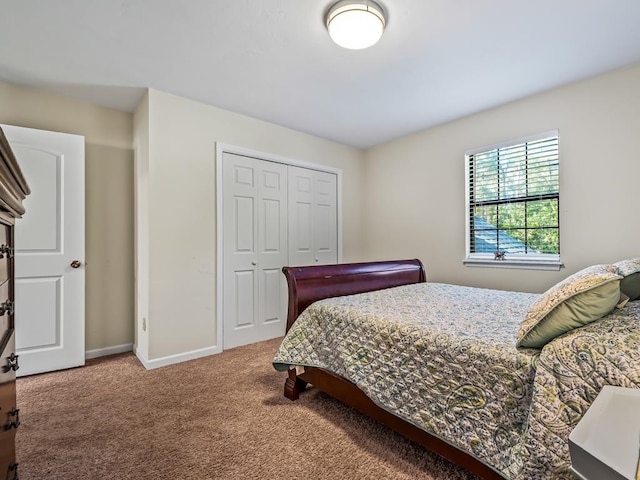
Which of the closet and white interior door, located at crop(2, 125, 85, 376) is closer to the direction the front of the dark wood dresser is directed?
the closet

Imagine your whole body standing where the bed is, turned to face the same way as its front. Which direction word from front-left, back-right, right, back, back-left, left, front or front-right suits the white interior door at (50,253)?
front-left

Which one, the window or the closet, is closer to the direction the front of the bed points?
the closet

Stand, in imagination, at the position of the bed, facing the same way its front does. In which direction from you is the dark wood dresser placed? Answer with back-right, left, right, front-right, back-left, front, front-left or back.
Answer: left

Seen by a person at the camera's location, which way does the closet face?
facing the viewer and to the right of the viewer

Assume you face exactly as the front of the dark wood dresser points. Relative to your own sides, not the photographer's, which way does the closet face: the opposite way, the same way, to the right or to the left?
to the right

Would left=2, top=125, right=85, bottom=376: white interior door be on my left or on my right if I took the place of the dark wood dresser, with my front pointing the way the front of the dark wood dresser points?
on my left

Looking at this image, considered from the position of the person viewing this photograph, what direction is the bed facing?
facing away from the viewer and to the left of the viewer

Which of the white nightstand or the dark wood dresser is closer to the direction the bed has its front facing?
the dark wood dresser

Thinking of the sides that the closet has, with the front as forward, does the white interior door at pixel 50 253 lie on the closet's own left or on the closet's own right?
on the closet's own right

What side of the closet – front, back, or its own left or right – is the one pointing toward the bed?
front

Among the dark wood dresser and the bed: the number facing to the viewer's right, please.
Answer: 1

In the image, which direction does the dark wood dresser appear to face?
to the viewer's right
